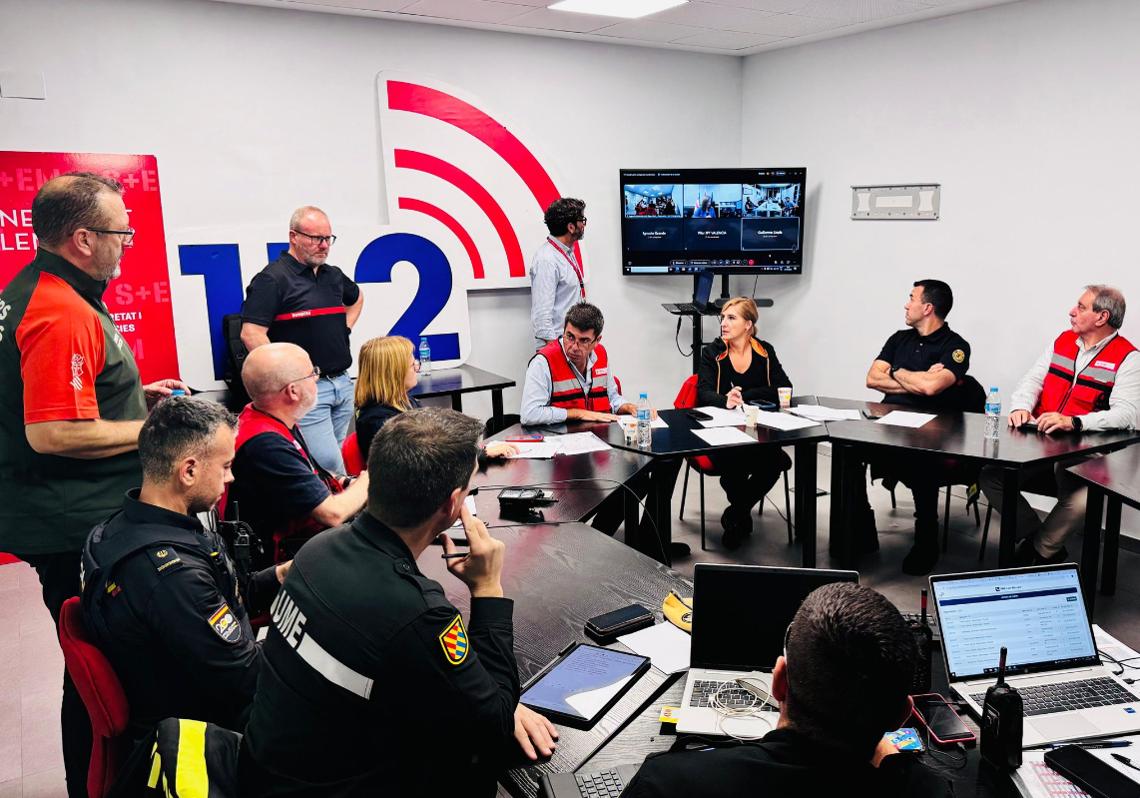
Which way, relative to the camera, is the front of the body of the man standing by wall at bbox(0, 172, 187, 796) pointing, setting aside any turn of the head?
to the viewer's right

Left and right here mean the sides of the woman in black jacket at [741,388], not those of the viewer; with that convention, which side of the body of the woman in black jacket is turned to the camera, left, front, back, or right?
front

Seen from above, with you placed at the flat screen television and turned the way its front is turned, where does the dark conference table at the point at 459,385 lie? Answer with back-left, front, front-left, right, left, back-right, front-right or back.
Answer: front-right

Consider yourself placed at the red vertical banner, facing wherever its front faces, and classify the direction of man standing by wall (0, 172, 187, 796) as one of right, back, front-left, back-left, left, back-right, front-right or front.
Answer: front

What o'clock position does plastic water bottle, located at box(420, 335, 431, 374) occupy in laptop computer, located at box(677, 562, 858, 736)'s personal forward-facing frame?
The plastic water bottle is roughly at 5 o'clock from the laptop computer.

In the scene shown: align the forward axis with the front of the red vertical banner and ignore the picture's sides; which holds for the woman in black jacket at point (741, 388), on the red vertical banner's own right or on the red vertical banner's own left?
on the red vertical banner's own left

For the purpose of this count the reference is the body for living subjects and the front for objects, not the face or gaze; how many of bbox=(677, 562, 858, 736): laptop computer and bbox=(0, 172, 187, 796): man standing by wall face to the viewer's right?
1

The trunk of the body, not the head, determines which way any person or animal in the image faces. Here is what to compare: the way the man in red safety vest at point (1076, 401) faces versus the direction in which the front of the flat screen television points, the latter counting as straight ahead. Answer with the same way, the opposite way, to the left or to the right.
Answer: to the right

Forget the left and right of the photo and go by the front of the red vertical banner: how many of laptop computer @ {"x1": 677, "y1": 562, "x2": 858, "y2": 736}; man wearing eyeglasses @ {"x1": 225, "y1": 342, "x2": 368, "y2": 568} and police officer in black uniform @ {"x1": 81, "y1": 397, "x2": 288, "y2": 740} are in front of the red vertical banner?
3

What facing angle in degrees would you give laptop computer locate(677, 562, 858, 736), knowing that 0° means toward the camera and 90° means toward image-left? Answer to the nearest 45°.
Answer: approximately 0°

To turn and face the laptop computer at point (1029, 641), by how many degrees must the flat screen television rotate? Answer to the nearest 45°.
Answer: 0° — it already faces it

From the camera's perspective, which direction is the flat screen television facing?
toward the camera

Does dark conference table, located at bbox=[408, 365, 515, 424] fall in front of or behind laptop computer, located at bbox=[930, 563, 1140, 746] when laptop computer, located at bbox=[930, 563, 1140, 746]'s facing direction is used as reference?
behind
